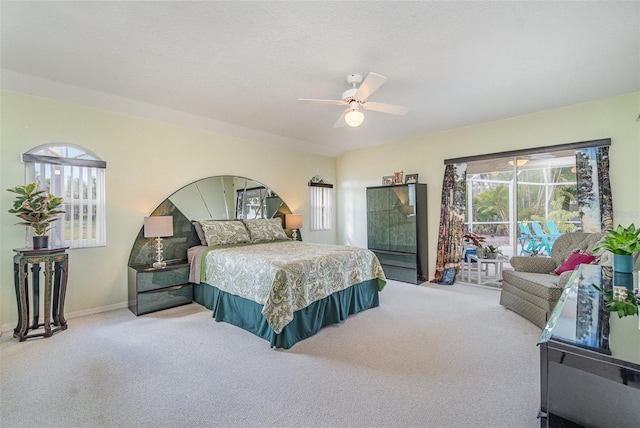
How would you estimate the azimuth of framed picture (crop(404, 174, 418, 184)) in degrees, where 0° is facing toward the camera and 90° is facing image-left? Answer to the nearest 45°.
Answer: approximately 0°

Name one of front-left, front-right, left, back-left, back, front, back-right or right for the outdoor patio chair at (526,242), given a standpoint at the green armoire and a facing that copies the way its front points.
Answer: back-left

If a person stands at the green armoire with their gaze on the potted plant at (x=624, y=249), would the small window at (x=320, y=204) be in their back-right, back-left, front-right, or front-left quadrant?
back-right

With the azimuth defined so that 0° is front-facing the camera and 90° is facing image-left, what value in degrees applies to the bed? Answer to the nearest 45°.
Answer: approximately 315°

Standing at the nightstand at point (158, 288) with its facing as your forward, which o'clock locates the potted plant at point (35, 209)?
The potted plant is roughly at 4 o'clock from the nightstand.

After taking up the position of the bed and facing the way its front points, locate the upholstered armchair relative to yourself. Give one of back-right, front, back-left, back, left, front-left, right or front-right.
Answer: front-left

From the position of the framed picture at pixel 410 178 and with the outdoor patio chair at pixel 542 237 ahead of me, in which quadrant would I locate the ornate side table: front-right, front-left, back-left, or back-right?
back-right

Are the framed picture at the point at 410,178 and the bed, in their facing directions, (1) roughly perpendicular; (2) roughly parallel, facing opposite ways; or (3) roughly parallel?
roughly perpendicular

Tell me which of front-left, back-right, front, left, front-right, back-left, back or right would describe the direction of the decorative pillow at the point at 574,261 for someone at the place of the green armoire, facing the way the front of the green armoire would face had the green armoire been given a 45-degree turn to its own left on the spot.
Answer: front-left

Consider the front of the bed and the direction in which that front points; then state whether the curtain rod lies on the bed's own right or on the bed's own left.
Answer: on the bed's own left
